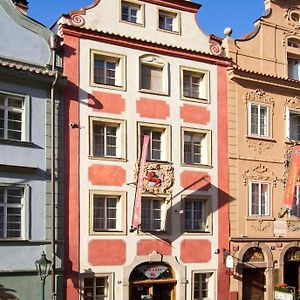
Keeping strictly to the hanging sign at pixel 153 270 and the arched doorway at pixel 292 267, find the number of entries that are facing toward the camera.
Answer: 2

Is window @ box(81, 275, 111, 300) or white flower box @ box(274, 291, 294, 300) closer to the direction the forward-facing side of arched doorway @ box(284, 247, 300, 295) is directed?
the white flower box

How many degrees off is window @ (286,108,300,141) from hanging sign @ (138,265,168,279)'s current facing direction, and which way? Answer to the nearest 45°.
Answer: approximately 135° to its left

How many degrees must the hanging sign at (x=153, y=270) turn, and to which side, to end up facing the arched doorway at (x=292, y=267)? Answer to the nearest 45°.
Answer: approximately 135° to its left

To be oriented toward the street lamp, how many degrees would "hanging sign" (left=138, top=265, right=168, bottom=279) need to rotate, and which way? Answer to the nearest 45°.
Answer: approximately 45° to its right

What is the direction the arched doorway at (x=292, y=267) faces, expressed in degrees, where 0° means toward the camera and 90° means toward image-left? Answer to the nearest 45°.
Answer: approximately 0°
